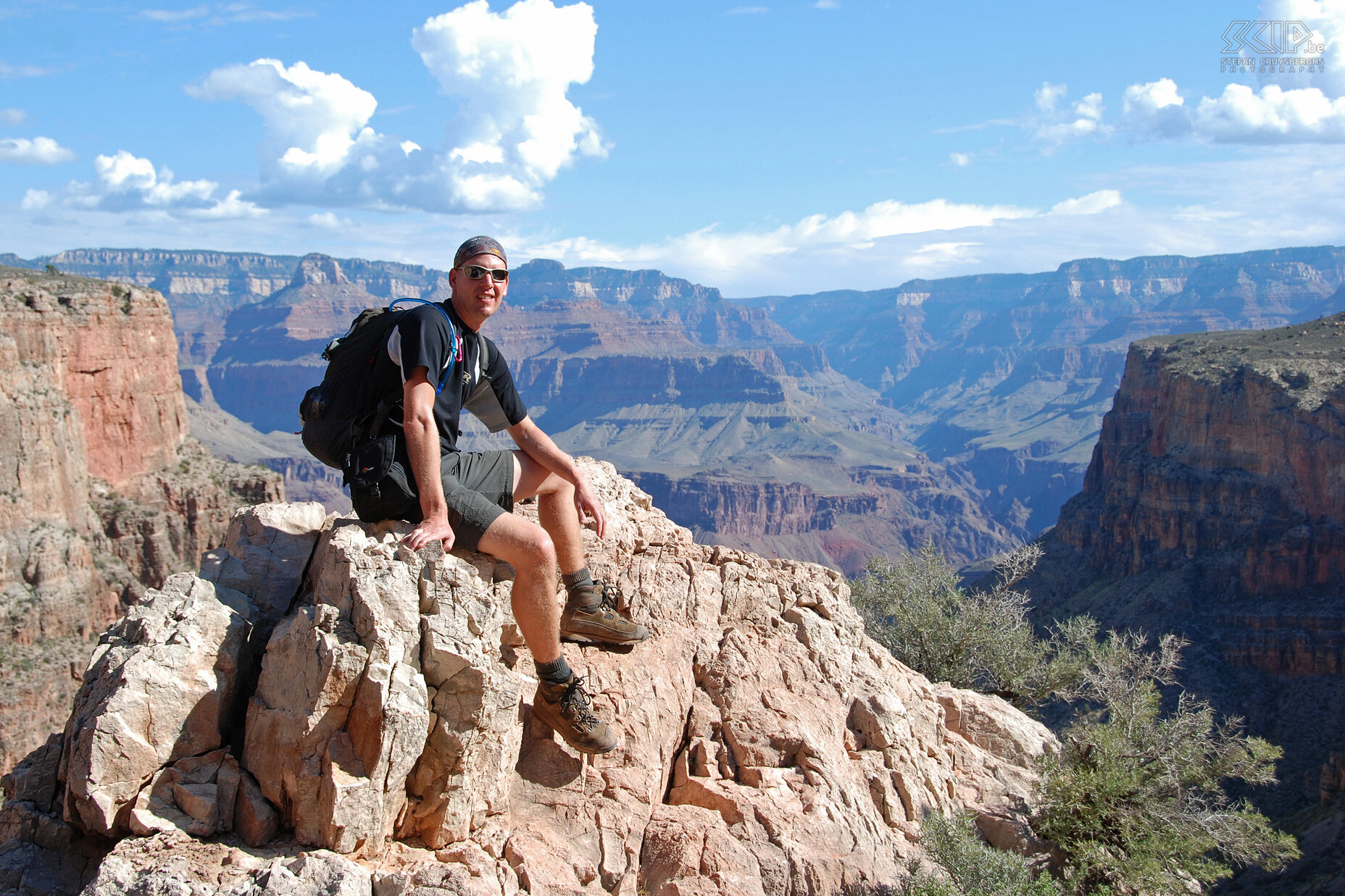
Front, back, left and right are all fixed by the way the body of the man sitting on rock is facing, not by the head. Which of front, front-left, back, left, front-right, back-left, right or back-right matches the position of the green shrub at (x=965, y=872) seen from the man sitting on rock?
front-left

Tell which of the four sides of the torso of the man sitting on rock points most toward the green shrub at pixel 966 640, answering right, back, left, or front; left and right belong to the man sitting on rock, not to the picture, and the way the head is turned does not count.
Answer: left

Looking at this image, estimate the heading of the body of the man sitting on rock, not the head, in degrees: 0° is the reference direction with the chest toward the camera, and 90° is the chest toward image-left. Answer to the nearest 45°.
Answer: approximately 315°
